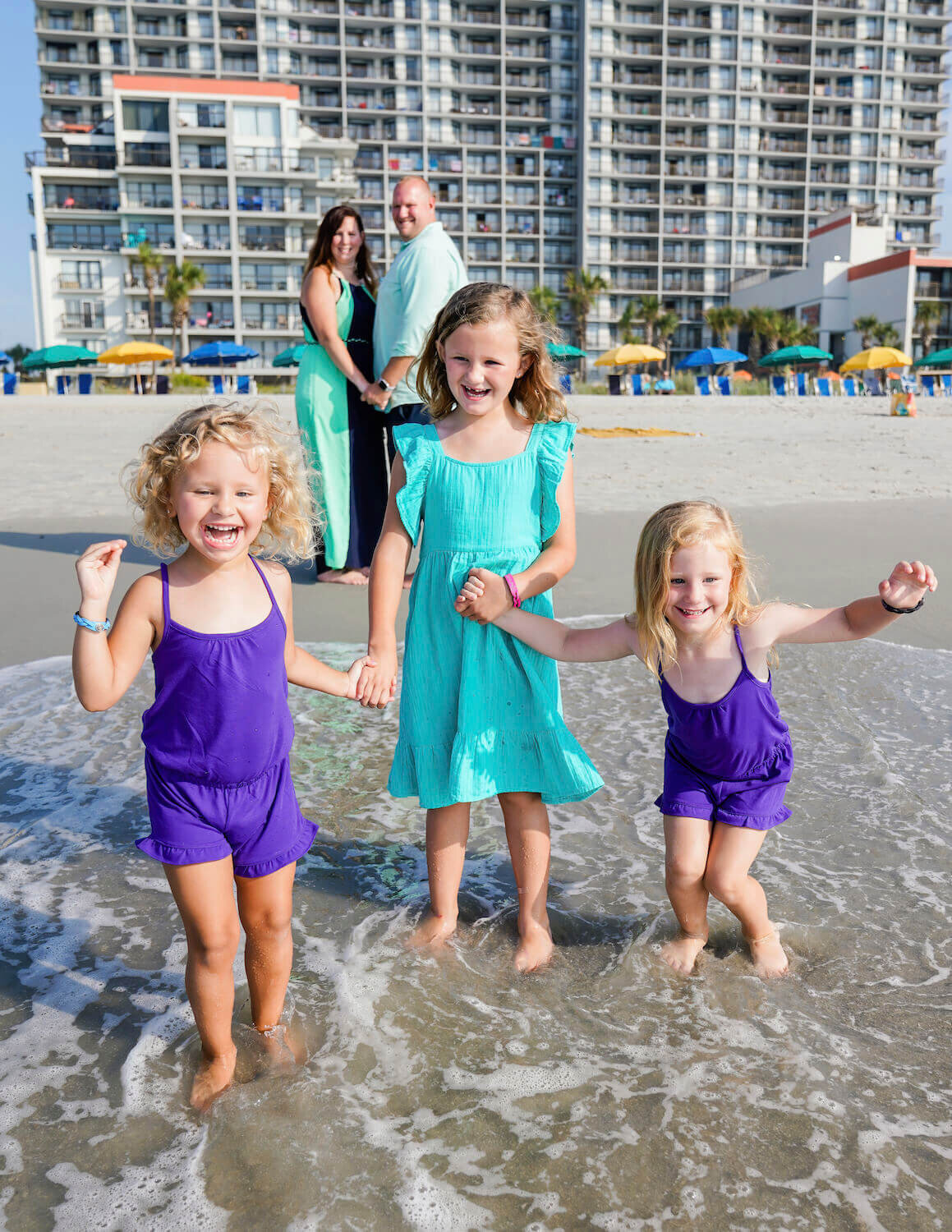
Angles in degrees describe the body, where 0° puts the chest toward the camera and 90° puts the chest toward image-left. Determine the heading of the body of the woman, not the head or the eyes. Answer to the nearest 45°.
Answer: approximately 315°

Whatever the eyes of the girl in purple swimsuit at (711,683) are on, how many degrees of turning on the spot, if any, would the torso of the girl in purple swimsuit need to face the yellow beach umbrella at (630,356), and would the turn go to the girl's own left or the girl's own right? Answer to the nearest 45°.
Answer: approximately 180°

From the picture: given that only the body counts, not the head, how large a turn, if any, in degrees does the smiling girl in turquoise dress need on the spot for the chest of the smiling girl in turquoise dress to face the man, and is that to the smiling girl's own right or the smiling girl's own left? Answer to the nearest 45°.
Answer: approximately 180°
